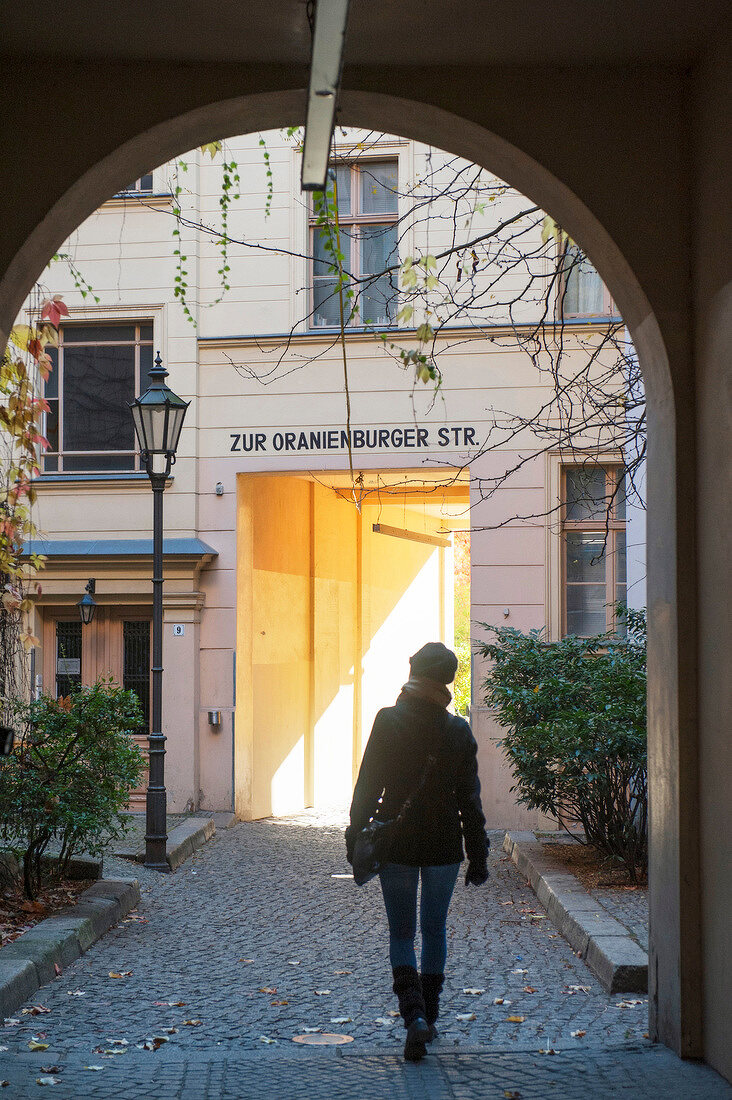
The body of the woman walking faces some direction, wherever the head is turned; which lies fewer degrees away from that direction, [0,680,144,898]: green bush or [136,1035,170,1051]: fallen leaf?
the green bush

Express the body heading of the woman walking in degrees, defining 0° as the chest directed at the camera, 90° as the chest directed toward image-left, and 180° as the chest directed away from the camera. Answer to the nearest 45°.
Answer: approximately 180°

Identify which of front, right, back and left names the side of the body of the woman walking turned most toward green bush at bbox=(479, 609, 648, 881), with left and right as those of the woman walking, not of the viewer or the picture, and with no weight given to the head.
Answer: front

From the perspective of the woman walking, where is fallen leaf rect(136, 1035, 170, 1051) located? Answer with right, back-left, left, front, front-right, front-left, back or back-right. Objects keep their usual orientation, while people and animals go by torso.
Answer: left

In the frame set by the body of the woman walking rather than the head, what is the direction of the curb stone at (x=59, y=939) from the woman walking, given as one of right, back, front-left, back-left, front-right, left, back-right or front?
front-left

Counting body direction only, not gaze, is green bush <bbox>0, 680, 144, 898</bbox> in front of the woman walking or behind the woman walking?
in front

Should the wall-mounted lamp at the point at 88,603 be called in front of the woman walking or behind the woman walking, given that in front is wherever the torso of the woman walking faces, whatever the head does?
in front

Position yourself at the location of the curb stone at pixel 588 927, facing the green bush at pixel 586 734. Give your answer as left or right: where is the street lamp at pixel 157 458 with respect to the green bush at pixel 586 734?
left

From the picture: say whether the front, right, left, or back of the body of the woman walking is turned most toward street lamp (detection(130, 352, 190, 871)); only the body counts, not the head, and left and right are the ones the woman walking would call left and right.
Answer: front

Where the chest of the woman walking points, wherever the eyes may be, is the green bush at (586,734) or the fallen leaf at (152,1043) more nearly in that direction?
the green bush

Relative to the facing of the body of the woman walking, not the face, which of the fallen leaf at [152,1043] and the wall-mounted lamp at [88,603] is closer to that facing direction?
the wall-mounted lamp
